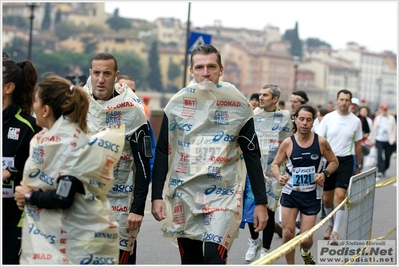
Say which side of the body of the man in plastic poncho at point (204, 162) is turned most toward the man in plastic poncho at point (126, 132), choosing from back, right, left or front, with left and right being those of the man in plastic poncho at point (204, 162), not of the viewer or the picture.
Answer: right

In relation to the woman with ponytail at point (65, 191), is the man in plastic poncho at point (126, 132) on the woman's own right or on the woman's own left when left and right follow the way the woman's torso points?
on the woman's own right

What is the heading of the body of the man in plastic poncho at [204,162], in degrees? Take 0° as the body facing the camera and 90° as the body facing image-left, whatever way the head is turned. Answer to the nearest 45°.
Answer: approximately 0°

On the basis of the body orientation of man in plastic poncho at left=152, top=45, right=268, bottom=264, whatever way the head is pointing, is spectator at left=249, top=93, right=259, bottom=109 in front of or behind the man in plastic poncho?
behind
